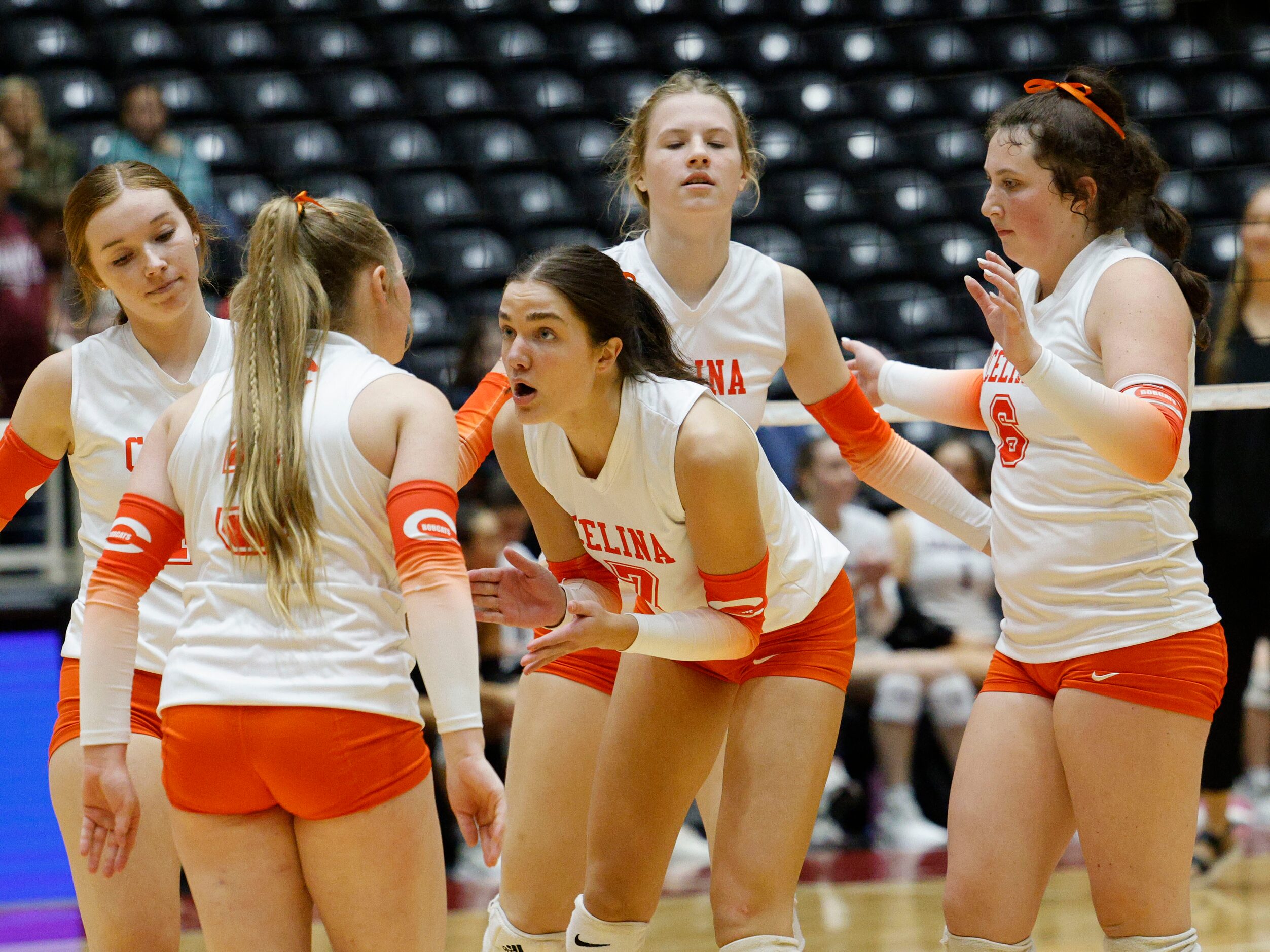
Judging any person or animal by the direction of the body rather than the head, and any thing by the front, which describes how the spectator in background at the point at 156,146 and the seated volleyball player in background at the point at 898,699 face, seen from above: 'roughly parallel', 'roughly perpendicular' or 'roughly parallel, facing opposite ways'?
roughly parallel

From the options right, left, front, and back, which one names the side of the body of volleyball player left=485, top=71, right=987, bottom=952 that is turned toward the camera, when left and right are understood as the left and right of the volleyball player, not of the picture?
front

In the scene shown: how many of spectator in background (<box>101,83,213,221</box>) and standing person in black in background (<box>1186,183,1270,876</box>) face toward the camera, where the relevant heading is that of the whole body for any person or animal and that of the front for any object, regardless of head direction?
2

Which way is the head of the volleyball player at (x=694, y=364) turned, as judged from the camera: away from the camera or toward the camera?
toward the camera

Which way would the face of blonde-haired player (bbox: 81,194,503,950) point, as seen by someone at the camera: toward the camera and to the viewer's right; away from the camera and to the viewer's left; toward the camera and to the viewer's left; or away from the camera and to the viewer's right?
away from the camera and to the viewer's right

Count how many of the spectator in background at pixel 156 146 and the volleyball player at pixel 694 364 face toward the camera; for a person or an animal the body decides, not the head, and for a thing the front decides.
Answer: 2

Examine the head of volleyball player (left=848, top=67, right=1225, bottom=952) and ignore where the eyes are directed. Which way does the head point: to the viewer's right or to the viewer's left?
to the viewer's left

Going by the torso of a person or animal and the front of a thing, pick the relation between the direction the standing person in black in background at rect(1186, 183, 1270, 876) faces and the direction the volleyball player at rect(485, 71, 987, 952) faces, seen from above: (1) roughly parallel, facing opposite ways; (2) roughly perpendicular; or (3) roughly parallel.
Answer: roughly parallel

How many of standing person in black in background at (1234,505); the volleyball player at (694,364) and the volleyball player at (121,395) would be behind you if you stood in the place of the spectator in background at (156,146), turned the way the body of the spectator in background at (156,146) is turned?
0

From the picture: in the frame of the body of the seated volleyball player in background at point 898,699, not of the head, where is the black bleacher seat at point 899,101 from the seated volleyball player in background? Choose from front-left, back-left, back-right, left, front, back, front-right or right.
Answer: back-left

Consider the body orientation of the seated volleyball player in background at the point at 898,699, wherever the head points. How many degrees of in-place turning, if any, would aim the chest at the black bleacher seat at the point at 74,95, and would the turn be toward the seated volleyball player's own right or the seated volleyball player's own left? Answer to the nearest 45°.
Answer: approximately 180°

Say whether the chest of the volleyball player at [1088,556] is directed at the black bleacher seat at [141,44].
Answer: no

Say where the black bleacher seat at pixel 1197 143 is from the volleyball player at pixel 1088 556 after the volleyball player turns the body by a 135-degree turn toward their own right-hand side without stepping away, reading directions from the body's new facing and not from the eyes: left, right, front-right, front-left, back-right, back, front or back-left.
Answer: front

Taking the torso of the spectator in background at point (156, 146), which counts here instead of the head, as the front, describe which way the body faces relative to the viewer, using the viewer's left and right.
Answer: facing the viewer

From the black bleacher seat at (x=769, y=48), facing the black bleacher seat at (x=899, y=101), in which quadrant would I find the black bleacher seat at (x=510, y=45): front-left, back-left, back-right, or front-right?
back-right

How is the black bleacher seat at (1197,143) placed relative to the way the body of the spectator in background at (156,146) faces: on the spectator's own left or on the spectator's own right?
on the spectator's own left

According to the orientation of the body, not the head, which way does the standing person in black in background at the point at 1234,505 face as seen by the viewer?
toward the camera

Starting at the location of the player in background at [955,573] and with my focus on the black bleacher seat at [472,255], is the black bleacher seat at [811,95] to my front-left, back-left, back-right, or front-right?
front-right

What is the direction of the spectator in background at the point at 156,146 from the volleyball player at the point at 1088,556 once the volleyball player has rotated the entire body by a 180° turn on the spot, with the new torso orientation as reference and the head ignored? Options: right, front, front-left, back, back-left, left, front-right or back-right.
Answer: left

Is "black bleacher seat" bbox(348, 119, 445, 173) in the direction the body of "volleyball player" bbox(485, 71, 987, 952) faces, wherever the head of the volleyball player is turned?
no

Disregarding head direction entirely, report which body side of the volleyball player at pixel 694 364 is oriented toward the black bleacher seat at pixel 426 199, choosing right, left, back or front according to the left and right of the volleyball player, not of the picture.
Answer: back
